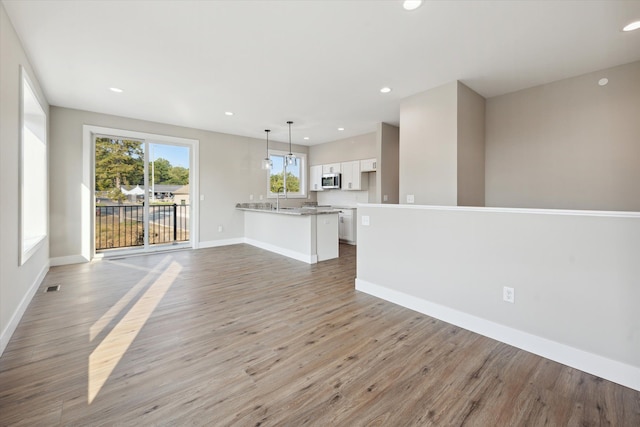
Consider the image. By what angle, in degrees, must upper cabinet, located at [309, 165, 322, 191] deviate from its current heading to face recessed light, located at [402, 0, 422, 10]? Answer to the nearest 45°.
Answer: approximately 45° to its left

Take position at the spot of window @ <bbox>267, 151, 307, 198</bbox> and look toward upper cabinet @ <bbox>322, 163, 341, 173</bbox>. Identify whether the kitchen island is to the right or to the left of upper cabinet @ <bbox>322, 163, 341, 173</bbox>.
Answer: right

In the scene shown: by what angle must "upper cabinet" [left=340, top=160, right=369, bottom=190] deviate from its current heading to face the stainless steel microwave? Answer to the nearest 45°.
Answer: approximately 90° to its right

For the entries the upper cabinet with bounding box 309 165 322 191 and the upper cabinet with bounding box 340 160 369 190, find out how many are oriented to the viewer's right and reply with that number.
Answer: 0

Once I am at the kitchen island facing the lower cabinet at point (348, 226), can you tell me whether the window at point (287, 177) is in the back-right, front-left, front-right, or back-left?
front-left

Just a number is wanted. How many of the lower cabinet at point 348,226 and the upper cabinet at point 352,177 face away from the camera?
0

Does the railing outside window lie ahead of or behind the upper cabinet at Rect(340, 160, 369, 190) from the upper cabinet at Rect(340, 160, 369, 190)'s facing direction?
ahead

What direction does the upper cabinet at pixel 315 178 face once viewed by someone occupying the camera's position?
facing the viewer and to the left of the viewer

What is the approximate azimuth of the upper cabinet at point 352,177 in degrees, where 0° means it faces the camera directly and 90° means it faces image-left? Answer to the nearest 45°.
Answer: approximately 45°

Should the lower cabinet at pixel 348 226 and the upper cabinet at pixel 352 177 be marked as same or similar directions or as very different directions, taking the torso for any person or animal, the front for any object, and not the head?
same or similar directions

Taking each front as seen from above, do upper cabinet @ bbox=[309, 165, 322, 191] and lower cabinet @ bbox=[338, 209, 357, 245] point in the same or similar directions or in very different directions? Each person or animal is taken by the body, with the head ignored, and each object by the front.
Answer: same or similar directions

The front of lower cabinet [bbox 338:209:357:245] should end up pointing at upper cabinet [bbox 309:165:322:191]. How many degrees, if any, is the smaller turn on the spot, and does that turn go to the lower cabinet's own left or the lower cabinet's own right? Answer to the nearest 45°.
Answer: approximately 90° to the lower cabinet's own right

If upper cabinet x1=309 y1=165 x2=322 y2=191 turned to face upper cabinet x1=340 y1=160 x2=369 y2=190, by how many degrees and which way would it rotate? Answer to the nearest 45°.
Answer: approximately 90° to its left
